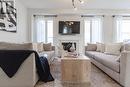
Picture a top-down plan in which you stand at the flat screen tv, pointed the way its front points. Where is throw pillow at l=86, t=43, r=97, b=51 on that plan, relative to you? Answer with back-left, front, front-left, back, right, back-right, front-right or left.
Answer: front-left

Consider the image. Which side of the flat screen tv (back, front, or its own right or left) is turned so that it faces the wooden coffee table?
front

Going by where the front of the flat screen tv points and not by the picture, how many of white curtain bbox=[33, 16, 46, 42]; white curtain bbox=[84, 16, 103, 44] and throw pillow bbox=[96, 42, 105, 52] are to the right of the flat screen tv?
1

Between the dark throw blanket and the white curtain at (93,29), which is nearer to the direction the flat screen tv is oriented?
the dark throw blanket

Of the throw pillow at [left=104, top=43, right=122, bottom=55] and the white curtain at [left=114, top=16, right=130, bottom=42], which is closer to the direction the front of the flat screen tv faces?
the throw pillow

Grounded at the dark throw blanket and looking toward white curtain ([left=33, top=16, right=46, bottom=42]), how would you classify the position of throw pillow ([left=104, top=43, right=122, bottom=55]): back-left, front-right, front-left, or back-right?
front-right

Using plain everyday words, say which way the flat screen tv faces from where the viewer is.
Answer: facing the viewer

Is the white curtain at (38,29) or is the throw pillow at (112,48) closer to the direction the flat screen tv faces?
the throw pillow

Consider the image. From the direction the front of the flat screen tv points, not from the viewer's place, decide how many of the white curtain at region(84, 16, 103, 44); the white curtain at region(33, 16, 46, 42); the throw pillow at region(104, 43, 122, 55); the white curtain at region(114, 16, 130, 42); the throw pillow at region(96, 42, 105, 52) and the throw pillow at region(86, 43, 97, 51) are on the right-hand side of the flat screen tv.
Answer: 1

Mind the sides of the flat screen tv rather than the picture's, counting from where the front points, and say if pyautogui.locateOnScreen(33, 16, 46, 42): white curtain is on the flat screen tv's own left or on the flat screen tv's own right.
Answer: on the flat screen tv's own right

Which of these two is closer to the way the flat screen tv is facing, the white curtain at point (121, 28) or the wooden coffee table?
the wooden coffee table

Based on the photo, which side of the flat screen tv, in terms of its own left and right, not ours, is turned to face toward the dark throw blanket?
front

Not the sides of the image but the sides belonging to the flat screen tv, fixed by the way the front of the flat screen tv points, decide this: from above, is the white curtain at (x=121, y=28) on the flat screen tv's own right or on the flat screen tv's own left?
on the flat screen tv's own left

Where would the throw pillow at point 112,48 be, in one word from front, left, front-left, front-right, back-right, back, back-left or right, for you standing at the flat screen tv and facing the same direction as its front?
front-left

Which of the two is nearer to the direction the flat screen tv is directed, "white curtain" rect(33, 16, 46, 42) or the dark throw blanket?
the dark throw blanket
